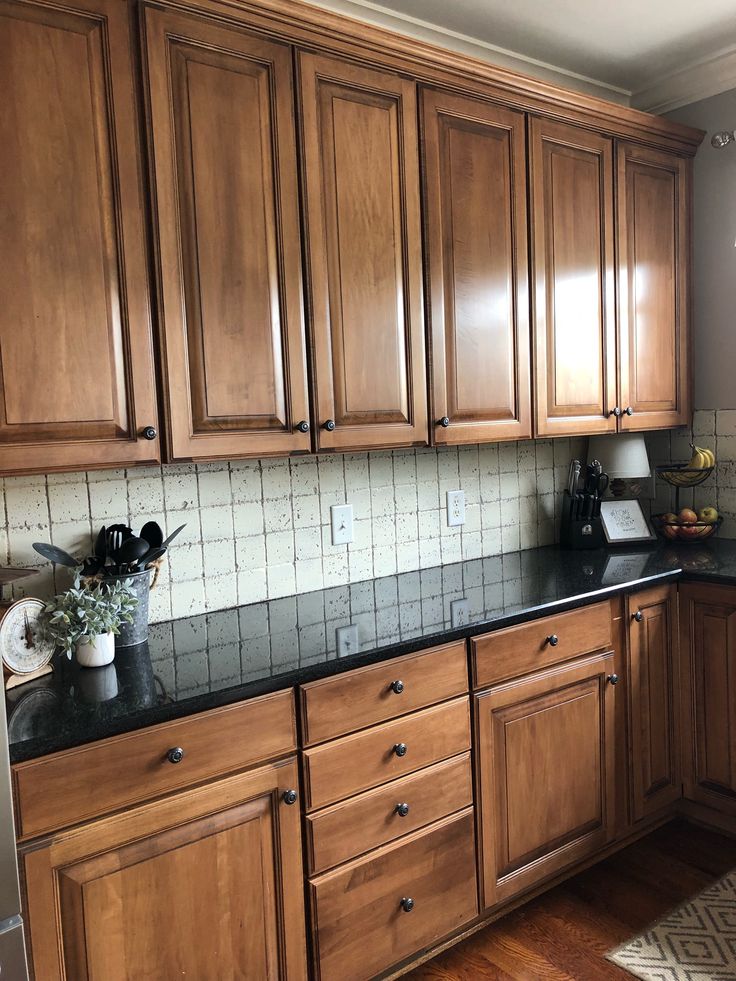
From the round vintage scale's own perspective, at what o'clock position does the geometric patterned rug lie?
The geometric patterned rug is roughly at 11 o'clock from the round vintage scale.

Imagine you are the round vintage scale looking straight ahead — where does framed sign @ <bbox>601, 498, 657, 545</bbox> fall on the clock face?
The framed sign is roughly at 10 o'clock from the round vintage scale.

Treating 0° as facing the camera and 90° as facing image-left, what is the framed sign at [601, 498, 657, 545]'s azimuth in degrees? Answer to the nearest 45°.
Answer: approximately 0°

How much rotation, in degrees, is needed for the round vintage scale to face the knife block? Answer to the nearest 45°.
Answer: approximately 45° to its left

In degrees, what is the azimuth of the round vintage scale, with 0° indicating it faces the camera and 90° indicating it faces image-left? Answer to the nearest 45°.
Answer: approximately 315°
